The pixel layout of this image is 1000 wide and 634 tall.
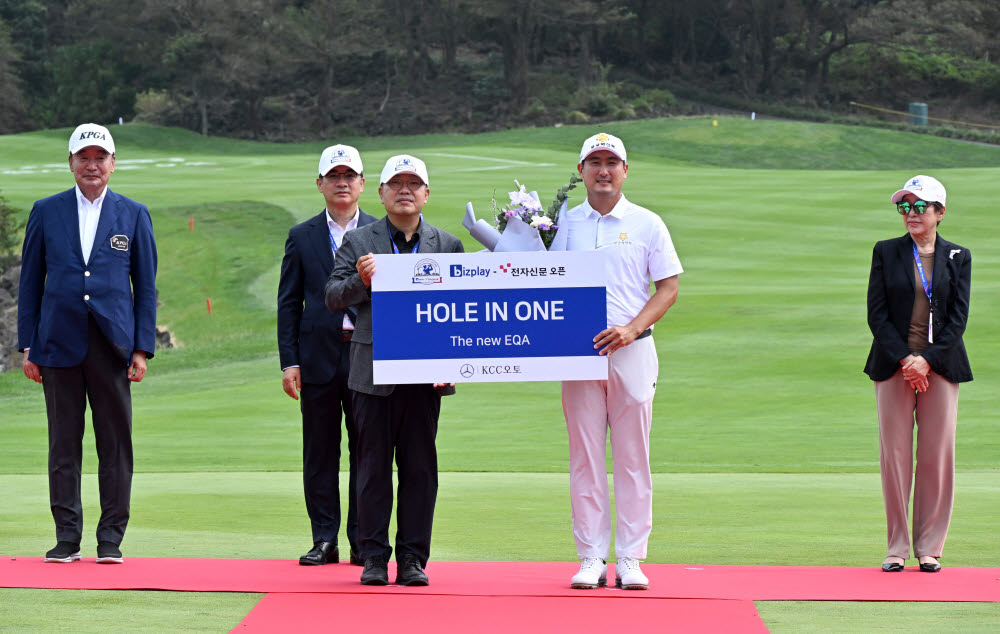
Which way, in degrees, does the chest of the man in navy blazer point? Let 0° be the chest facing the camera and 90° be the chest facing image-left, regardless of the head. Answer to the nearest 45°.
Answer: approximately 0°

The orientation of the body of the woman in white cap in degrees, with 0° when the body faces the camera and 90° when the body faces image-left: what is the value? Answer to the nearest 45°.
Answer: approximately 0°

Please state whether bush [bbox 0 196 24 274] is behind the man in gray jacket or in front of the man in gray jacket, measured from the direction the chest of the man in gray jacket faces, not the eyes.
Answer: behind

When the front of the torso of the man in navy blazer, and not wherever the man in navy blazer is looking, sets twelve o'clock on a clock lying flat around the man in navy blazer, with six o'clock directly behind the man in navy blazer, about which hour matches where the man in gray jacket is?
The man in gray jacket is roughly at 10 o'clock from the man in navy blazer.

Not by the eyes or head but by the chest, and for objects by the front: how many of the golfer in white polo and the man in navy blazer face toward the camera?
2

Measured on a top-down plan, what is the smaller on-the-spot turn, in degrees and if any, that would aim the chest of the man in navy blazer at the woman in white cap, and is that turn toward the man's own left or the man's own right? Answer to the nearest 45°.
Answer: approximately 90° to the man's own left

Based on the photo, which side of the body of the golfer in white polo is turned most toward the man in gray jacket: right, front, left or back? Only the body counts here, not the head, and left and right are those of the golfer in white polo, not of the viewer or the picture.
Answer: right
